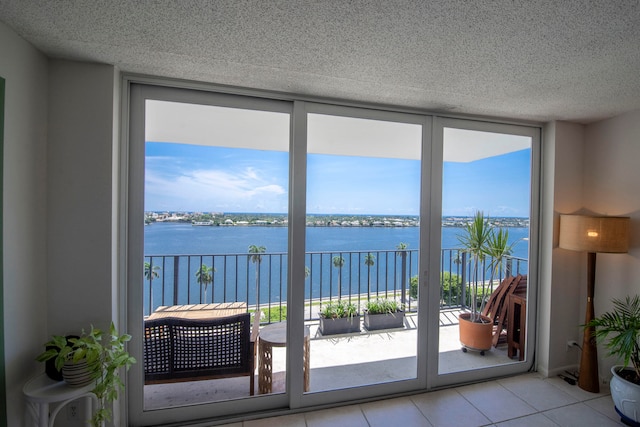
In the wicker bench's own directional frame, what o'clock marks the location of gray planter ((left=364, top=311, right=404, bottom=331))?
The gray planter is roughly at 3 o'clock from the wicker bench.

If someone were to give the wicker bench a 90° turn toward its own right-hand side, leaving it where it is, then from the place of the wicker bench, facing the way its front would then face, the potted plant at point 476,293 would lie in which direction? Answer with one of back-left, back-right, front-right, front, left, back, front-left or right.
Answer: front

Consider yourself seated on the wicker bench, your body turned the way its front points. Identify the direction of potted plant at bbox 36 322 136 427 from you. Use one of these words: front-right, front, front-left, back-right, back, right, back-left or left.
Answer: back-left

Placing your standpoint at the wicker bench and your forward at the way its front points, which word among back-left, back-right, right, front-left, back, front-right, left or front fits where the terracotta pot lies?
right

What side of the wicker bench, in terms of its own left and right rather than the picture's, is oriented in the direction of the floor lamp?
right

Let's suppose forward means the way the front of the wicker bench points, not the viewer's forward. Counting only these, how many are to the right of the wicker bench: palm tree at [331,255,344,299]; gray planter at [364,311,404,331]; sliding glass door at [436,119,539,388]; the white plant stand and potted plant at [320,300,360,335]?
4

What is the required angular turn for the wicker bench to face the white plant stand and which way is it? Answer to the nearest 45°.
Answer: approximately 135° to its left

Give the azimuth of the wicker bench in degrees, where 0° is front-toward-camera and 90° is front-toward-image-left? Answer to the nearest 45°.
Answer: approximately 180°

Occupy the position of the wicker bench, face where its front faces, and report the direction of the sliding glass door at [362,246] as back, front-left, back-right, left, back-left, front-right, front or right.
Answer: right
